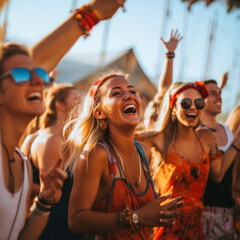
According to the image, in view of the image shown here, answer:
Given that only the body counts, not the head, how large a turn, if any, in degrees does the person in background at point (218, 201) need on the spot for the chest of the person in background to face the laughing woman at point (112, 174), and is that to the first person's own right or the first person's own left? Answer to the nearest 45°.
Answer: approximately 45° to the first person's own right

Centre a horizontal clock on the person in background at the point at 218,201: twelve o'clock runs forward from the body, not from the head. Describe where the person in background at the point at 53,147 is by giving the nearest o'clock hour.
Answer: the person in background at the point at 53,147 is roughly at 3 o'clock from the person in background at the point at 218,201.

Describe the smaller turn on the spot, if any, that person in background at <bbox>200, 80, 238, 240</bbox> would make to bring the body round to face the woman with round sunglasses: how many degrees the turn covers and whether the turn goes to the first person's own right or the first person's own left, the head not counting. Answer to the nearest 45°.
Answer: approximately 45° to the first person's own right

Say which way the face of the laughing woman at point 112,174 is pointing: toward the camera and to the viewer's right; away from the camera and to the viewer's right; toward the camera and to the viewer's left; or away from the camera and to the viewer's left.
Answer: toward the camera and to the viewer's right

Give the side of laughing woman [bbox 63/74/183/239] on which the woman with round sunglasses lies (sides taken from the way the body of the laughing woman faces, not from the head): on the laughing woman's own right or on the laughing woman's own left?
on the laughing woman's own left

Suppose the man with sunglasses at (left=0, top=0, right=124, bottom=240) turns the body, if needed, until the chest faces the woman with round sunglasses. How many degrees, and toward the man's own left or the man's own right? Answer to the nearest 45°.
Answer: approximately 90° to the man's own left

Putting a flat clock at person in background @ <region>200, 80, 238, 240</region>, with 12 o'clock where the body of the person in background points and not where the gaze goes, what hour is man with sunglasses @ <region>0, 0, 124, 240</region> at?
The man with sunglasses is roughly at 2 o'clock from the person in background.

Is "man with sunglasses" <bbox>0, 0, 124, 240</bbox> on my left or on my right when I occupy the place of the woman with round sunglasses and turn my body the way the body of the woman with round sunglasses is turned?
on my right

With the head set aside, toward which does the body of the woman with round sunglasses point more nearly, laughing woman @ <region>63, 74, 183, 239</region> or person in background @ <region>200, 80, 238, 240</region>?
the laughing woman

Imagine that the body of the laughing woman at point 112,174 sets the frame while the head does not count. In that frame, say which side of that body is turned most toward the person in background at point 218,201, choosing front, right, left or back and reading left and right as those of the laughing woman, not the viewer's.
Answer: left
